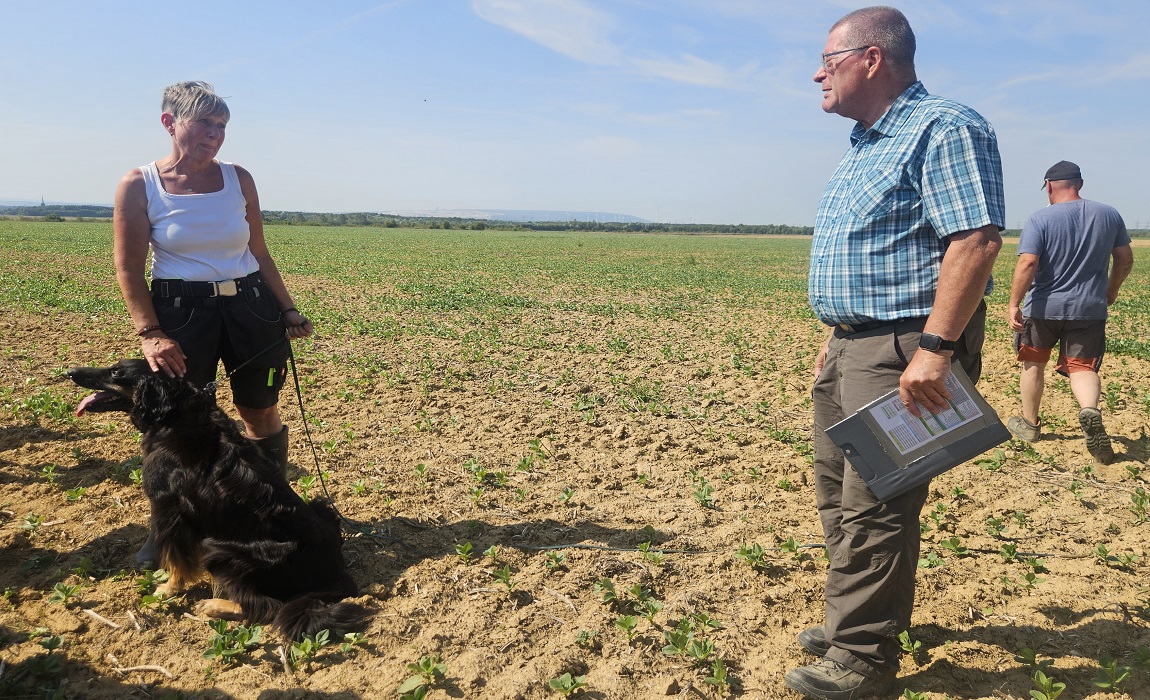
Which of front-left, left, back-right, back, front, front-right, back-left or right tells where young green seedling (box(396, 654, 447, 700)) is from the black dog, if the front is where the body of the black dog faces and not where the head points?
back-left

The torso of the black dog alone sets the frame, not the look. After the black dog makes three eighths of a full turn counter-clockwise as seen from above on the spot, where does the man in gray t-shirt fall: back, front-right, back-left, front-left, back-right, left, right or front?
front-left

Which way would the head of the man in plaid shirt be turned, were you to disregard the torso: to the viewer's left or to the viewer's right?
to the viewer's left

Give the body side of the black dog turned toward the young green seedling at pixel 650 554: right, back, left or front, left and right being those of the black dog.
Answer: back

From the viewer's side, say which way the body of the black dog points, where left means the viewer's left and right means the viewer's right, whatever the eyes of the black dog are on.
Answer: facing to the left of the viewer

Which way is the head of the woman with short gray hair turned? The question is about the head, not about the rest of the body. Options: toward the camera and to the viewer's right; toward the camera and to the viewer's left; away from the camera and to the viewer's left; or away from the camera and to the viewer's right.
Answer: toward the camera and to the viewer's right

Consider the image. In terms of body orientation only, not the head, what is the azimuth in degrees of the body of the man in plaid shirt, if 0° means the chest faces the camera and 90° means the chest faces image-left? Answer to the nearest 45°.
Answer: approximately 90°

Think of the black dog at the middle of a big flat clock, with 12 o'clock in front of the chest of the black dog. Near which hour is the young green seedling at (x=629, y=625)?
The young green seedling is roughly at 7 o'clock from the black dog.
